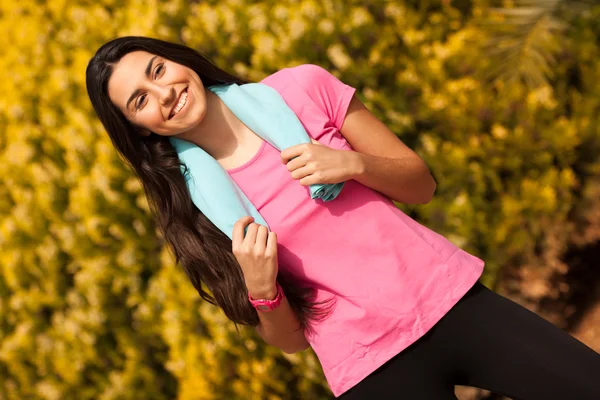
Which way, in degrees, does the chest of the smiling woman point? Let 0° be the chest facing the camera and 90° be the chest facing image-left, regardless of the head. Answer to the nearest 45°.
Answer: approximately 0°
